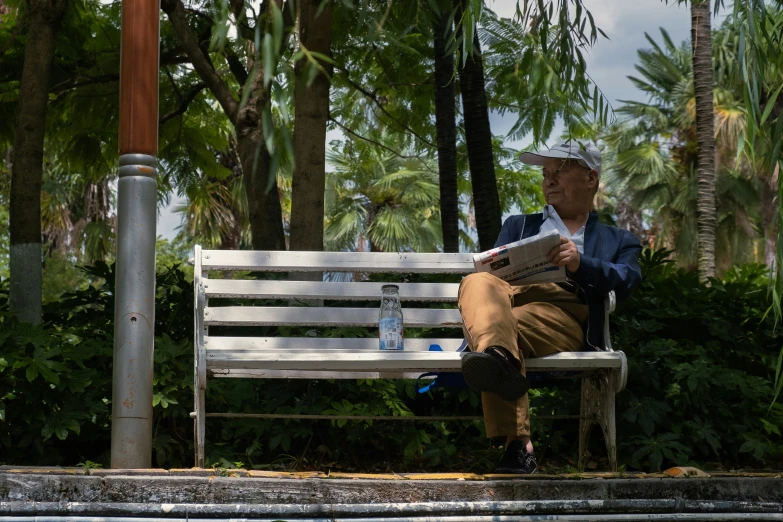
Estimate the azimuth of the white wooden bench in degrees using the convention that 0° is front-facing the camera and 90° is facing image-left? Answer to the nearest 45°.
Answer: approximately 0°

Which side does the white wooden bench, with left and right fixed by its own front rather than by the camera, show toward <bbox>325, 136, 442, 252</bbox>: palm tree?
back

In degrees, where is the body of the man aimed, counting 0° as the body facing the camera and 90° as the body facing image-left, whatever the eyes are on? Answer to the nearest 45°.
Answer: approximately 45°

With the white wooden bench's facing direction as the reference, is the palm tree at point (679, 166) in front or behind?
behind

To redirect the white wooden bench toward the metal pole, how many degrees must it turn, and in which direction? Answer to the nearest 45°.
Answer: approximately 45° to its right

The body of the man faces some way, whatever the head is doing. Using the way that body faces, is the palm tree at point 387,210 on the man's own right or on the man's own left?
on the man's own right

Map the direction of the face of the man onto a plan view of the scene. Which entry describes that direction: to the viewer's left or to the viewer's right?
to the viewer's left
